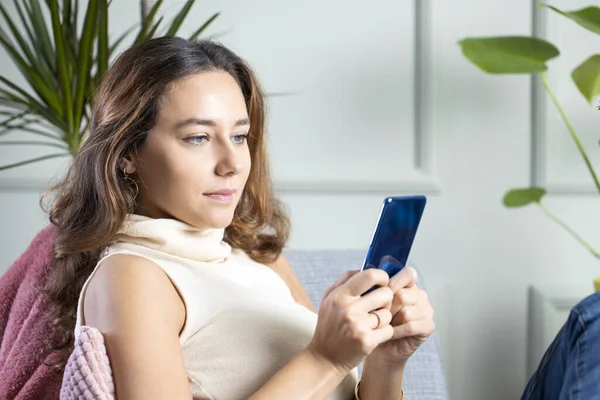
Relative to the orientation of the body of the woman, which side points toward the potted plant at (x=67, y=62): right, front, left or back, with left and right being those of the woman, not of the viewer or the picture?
back

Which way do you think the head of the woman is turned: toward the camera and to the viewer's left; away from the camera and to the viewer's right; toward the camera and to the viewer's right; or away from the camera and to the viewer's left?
toward the camera and to the viewer's right

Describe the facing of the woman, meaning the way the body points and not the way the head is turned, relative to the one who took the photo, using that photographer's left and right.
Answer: facing the viewer and to the right of the viewer

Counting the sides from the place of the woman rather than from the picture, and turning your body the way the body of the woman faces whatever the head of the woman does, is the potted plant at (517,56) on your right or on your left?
on your left
